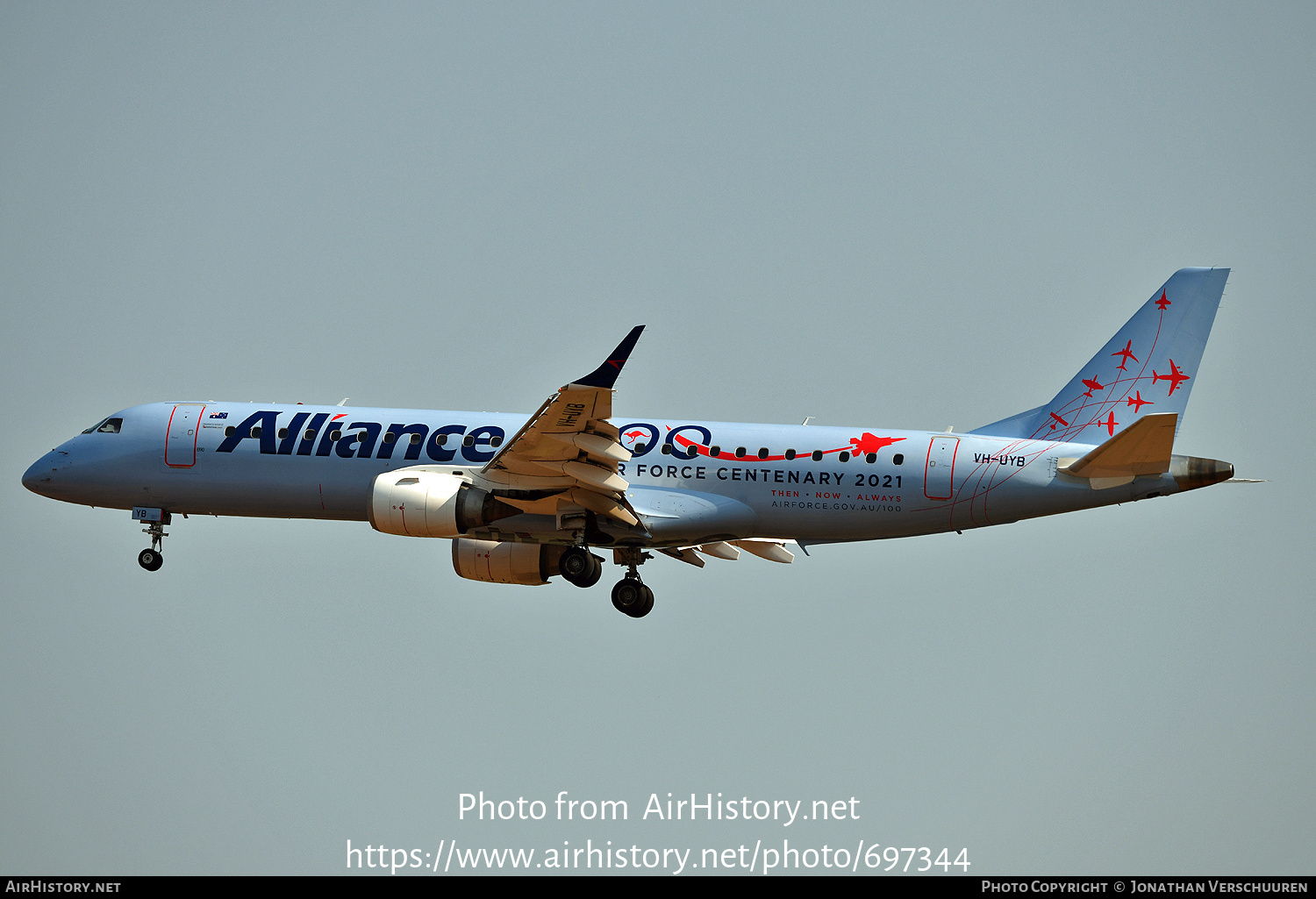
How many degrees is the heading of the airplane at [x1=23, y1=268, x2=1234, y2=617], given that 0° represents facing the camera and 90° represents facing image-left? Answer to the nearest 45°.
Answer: approximately 90°
